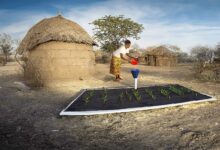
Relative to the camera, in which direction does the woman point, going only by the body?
to the viewer's right

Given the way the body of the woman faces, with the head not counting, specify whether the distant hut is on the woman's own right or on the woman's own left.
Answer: on the woman's own left

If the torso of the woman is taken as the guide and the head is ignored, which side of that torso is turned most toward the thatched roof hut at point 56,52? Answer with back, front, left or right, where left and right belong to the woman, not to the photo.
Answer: back

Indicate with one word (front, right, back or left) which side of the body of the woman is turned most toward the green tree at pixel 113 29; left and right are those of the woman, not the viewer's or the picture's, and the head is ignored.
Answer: left

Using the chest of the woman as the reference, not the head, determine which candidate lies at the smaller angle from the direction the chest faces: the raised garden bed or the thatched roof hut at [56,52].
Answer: the raised garden bed
